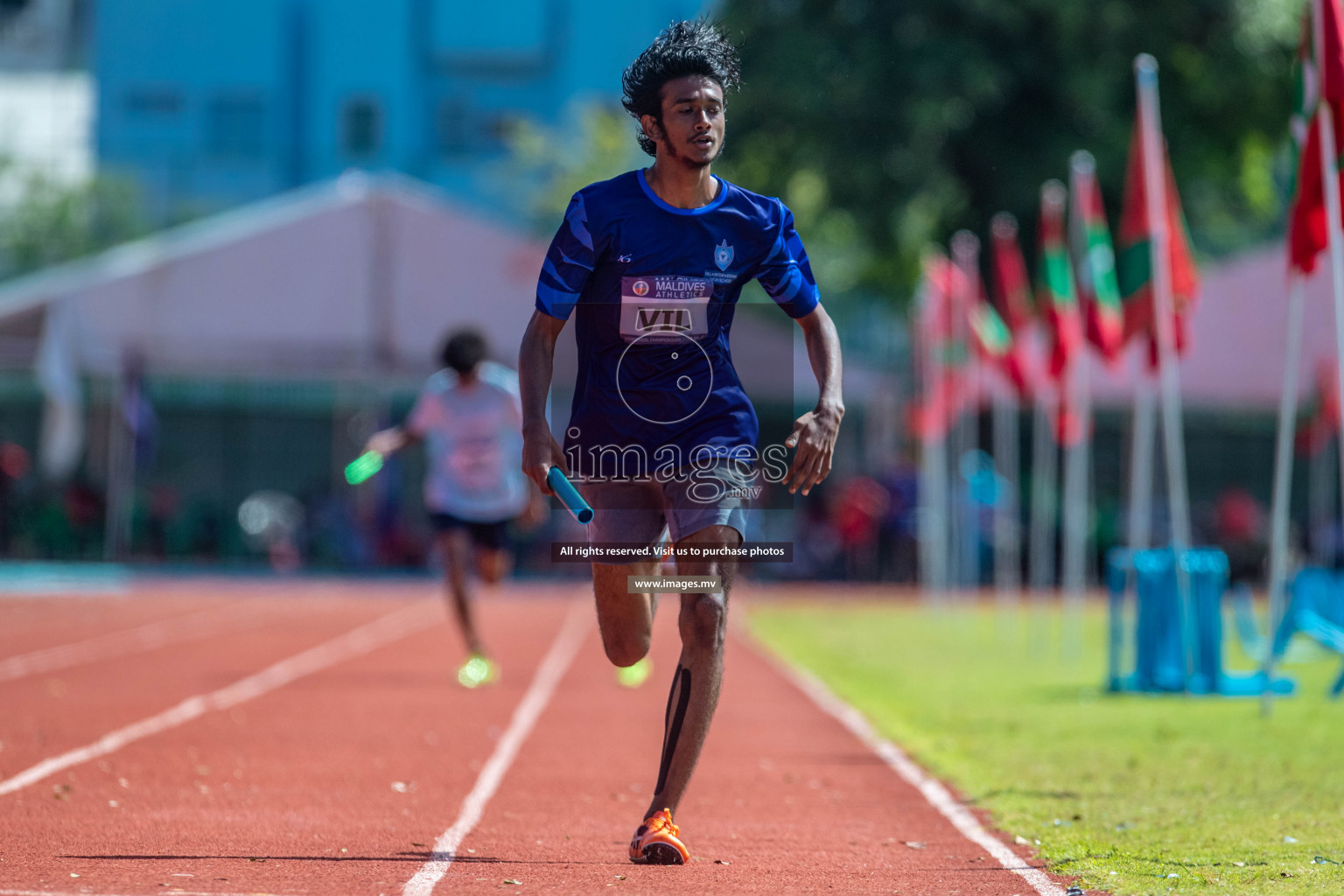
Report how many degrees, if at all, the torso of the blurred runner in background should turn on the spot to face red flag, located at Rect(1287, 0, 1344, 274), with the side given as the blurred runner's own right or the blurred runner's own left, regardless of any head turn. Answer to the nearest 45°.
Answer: approximately 45° to the blurred runner's own left

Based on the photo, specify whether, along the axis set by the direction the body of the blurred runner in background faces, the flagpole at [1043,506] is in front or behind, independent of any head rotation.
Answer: behind

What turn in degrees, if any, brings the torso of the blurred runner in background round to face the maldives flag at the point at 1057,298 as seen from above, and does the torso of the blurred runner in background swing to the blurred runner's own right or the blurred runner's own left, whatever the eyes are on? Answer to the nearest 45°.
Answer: approximately 135° to the blurred runner's own left

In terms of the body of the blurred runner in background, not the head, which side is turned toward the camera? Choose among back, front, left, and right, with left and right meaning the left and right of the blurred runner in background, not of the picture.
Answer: front

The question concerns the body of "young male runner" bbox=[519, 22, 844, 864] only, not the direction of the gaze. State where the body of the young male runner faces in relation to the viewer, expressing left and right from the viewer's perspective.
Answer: facing the viewer

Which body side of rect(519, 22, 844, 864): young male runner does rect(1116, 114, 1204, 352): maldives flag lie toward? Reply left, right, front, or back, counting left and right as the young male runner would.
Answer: back

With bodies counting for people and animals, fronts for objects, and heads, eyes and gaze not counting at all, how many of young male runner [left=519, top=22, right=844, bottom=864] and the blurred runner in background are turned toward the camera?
2

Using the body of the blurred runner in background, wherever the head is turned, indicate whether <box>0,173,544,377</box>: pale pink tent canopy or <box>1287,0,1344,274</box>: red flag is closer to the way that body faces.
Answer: the red flag

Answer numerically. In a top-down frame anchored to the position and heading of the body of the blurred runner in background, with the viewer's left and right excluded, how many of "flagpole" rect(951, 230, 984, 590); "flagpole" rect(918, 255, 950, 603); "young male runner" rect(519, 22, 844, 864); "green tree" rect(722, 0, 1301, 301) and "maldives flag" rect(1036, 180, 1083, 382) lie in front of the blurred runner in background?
1

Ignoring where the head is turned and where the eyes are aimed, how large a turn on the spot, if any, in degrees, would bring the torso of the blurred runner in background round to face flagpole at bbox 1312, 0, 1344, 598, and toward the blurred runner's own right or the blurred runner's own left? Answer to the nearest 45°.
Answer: approximately 45° to the blurred runner's own left

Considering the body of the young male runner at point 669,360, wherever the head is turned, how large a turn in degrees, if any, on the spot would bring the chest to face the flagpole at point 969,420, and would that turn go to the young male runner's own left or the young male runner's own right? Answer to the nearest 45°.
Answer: approximately 180°
